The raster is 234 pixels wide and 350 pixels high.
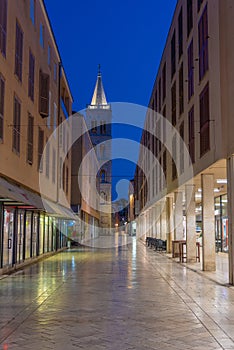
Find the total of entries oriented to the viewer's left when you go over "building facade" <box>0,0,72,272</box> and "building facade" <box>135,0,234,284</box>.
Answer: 1

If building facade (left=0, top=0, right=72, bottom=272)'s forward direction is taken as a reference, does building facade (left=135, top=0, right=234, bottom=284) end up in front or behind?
in front

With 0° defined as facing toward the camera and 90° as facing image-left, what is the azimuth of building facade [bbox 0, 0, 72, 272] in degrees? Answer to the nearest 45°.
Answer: approximately 270°

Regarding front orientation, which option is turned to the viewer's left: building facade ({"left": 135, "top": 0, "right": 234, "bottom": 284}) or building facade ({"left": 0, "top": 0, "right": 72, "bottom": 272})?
building facade ({"left": 135, "top": 0, "right": 234, "bottom": 284})

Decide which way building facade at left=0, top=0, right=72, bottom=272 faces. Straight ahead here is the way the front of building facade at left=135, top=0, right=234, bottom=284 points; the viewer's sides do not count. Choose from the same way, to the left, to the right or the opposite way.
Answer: the opposite way

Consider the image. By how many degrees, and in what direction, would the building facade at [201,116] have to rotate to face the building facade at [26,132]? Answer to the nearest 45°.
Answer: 0° — it already faces it

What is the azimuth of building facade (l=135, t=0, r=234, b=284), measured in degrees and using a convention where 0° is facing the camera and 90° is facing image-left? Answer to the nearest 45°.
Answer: approximately 90°
